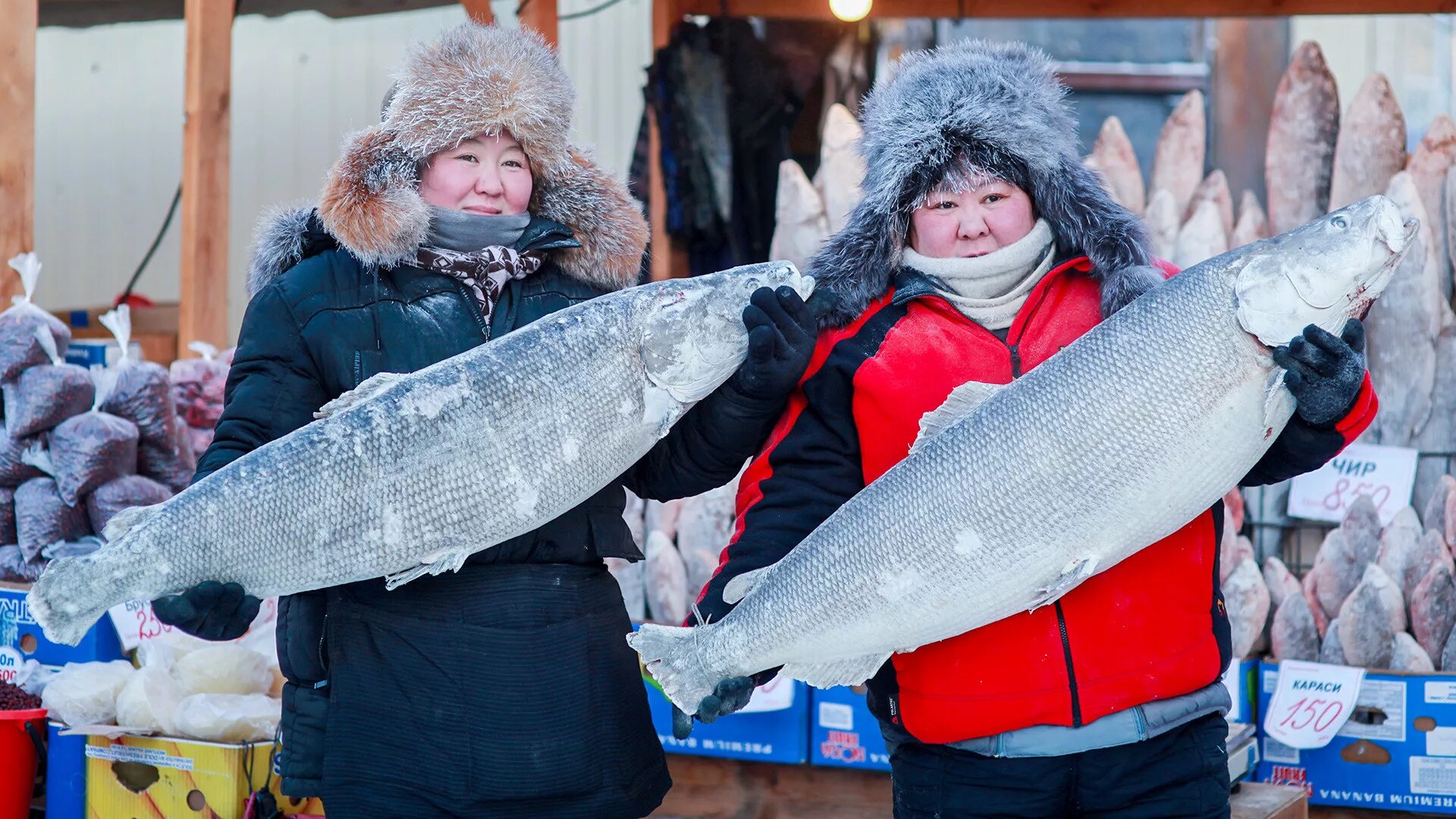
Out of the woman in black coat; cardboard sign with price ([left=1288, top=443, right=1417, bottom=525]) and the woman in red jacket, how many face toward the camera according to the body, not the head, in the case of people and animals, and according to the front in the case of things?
3

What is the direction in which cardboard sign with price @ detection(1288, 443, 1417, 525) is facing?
toward the camera

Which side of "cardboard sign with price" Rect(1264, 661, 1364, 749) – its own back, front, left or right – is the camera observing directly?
front

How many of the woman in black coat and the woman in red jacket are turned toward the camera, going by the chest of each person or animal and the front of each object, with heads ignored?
2

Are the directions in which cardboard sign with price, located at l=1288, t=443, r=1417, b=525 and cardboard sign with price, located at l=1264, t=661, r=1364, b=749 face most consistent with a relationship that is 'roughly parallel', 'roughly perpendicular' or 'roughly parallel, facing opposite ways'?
roughly parallel

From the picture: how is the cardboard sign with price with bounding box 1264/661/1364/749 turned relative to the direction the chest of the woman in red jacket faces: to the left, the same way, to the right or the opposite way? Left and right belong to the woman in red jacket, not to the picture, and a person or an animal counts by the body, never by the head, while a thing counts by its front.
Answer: the same way

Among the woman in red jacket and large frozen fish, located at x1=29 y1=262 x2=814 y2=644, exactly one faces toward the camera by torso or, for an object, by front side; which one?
the woman in red jacket

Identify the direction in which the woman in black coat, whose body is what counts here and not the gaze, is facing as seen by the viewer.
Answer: toward the camera

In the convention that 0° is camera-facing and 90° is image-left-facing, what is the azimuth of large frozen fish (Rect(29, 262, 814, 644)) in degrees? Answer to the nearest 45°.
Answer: approximately 270°

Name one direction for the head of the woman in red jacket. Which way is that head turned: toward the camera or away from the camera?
toward the camera

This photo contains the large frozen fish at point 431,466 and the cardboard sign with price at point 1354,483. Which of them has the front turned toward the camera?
the cardboard sign with price
